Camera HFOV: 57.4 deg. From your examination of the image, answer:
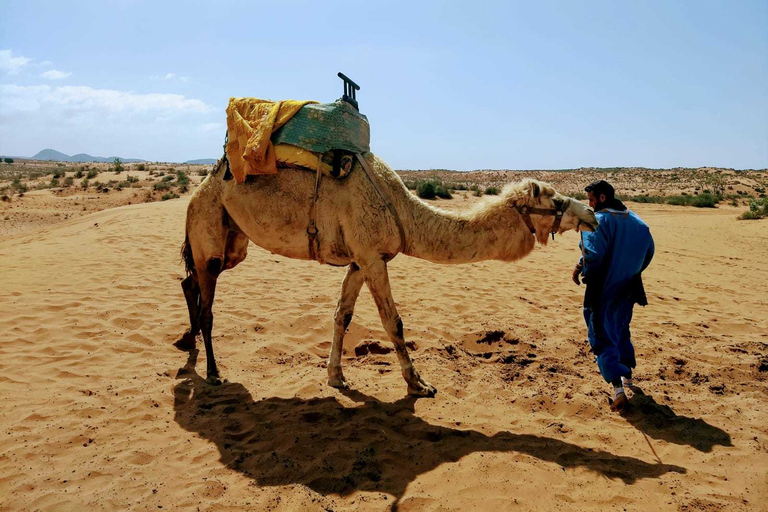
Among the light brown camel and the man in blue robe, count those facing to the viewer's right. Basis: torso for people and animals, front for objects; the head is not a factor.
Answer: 1

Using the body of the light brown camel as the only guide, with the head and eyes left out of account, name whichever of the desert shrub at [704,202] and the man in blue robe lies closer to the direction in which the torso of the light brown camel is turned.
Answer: the man in blue robe

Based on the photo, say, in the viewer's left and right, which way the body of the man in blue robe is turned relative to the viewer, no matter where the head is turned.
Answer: facing away from the viewer and to the left of the viewer

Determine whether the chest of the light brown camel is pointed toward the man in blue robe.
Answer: yes

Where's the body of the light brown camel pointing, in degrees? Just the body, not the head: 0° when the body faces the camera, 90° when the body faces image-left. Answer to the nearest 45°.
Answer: approximately 270°

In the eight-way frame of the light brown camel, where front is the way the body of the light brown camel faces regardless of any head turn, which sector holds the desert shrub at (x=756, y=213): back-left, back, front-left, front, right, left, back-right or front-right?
front-left
